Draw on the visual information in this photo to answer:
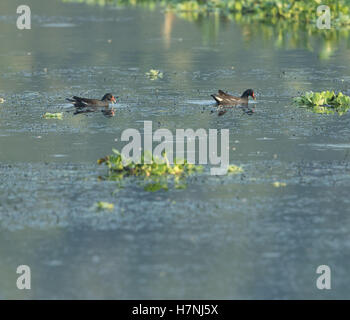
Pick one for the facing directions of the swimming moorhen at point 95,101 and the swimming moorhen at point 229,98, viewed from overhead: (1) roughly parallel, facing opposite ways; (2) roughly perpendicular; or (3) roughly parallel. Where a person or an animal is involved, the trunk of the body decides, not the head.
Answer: roughly parallel

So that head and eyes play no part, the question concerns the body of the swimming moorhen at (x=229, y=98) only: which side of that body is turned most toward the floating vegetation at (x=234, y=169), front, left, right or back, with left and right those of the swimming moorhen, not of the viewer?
right

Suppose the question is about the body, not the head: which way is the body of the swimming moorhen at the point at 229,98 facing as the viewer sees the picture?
to the viewer's right

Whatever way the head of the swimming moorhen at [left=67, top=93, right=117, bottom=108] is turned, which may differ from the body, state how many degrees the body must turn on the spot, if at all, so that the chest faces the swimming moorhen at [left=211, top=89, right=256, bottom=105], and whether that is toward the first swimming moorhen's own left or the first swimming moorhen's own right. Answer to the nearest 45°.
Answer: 0° — it already faces it

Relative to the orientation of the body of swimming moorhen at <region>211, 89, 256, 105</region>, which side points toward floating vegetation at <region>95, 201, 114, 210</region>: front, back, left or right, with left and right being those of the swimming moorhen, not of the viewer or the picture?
right

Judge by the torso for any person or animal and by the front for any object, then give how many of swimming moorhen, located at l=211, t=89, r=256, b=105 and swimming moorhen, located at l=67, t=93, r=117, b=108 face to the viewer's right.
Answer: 2

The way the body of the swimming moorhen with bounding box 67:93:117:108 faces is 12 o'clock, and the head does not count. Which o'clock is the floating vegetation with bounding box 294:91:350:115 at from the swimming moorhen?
The floating vegetation is roughly at 12 o'clock from the swimming moorhen.

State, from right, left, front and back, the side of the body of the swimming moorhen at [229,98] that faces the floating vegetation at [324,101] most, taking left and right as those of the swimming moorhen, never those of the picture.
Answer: front

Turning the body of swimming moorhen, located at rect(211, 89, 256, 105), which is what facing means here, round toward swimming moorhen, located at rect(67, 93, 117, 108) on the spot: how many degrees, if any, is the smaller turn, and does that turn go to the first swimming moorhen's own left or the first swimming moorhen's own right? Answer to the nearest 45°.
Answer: approximately 180°

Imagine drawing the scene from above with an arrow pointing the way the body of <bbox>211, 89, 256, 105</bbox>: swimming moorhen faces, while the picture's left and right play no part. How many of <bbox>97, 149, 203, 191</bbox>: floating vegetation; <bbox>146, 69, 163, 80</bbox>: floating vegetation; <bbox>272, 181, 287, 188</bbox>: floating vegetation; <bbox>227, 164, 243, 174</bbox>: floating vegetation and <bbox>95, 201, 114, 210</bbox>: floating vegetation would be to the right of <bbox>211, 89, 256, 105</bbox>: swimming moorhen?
4

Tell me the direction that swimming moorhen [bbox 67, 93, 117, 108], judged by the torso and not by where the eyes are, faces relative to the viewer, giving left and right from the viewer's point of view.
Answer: facing to the right of the viewer

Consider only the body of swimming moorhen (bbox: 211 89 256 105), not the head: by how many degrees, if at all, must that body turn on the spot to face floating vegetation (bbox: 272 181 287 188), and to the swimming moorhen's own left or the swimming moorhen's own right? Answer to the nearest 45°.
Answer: approximately 90° to the swimming moorhen's own right

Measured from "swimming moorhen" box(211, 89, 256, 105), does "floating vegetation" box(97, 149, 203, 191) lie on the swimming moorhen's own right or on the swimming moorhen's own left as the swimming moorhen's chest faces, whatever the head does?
on the swimming moorhen's own right

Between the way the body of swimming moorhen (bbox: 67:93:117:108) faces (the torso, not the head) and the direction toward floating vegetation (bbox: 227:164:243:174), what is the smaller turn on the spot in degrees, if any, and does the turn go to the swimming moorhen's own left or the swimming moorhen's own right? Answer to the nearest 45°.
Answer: approximately 90° to the swimming moorhen's own right
